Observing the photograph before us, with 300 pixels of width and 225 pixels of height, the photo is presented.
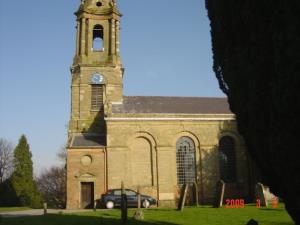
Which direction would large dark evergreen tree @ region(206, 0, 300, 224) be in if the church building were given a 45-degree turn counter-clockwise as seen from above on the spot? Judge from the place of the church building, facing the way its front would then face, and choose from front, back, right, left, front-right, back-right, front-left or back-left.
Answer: front-right

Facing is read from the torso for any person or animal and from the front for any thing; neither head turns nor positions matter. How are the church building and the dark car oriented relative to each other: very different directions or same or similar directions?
very different directions

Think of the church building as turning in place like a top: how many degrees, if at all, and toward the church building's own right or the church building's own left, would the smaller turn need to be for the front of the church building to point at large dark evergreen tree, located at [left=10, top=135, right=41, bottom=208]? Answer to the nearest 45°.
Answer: approximately 45° to the church building's own right
